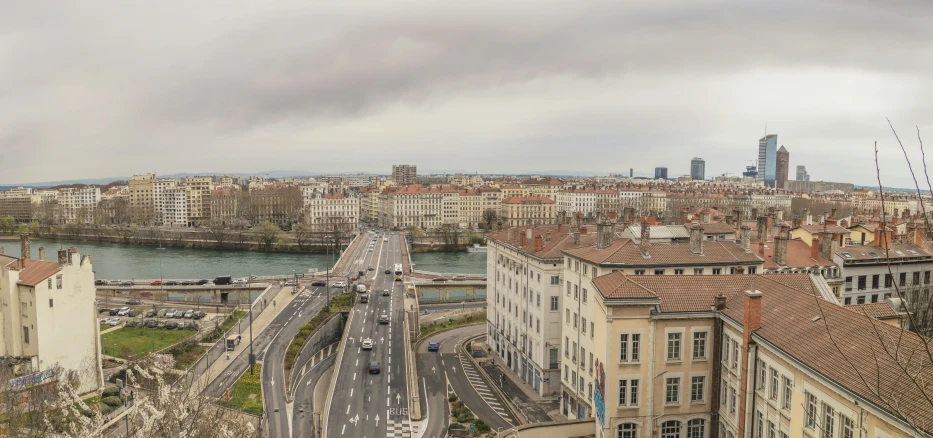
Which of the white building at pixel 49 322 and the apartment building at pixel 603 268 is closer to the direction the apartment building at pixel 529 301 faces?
the white building

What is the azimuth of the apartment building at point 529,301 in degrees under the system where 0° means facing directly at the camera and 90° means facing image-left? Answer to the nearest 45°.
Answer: approximately 45°

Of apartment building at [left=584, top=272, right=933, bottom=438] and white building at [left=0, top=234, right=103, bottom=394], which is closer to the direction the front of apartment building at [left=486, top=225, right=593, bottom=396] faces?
the white building

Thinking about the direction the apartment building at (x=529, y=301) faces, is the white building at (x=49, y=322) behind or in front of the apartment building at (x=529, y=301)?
in front
